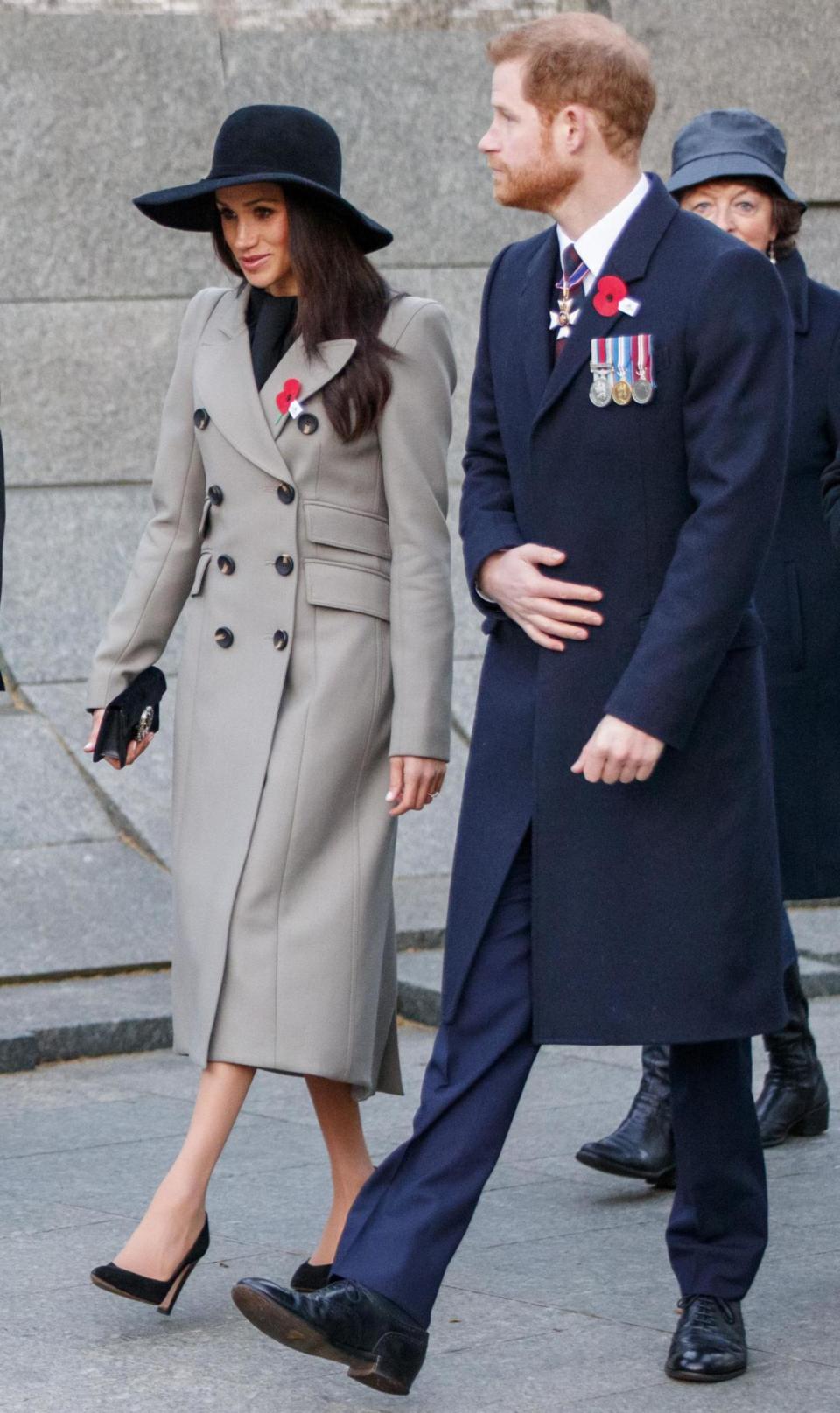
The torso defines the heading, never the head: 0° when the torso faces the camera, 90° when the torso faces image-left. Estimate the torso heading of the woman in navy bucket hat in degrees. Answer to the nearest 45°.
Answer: approximately 45°
